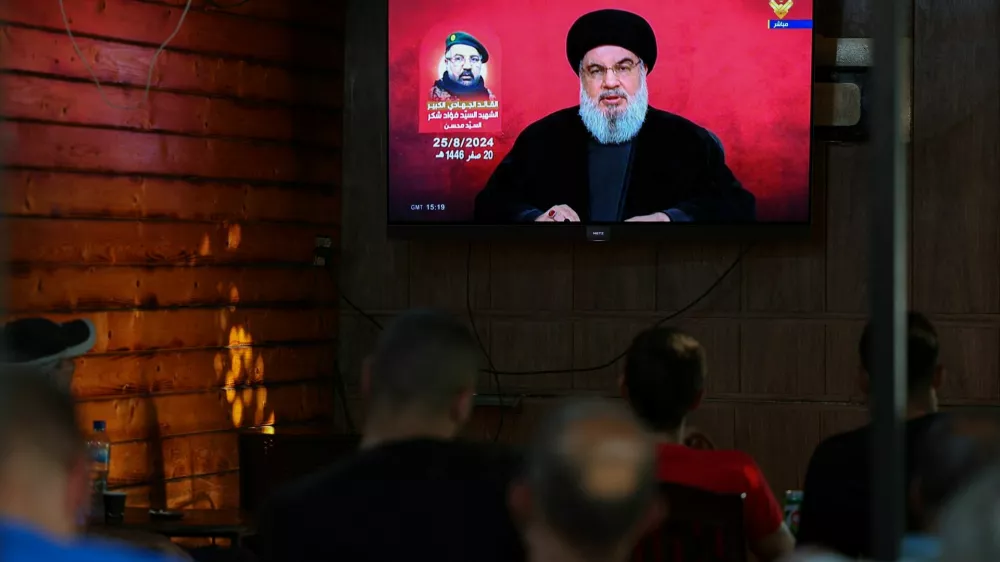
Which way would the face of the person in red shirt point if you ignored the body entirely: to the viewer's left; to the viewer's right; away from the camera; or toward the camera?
away from the camera

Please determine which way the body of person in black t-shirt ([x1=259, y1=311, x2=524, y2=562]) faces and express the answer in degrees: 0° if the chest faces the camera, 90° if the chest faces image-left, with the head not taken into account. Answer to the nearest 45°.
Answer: approximately 180°

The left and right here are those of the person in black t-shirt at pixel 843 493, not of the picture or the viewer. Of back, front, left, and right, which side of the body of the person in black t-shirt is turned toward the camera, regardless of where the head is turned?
back

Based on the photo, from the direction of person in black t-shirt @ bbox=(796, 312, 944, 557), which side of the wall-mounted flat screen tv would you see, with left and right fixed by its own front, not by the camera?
front

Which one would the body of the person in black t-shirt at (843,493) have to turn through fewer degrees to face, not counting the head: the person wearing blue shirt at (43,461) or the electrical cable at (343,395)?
the electrical cable

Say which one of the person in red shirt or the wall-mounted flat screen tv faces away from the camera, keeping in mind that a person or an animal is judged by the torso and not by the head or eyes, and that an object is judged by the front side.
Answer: the person in red shirt

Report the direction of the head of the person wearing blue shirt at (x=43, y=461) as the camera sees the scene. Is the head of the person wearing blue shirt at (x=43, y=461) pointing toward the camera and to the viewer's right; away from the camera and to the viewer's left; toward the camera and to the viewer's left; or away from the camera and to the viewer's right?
away from the camera and to the viewer's right

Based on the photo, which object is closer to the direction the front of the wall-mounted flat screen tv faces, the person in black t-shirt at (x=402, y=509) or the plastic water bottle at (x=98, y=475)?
the person in black t-shirt

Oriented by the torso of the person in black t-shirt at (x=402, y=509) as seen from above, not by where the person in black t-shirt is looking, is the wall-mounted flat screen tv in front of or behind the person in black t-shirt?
in front

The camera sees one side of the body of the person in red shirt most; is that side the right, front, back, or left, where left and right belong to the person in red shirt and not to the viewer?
back

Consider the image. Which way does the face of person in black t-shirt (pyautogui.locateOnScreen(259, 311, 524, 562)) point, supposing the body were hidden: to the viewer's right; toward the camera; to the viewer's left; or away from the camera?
away from the camera

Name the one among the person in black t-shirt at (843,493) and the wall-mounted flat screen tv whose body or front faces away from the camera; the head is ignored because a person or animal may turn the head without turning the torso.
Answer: the person in black t-shirt
